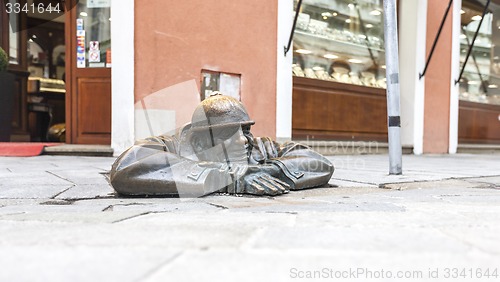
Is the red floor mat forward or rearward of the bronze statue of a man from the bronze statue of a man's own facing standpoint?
rearward

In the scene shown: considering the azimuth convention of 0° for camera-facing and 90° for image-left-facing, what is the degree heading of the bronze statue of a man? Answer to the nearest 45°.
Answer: approximately 315°
